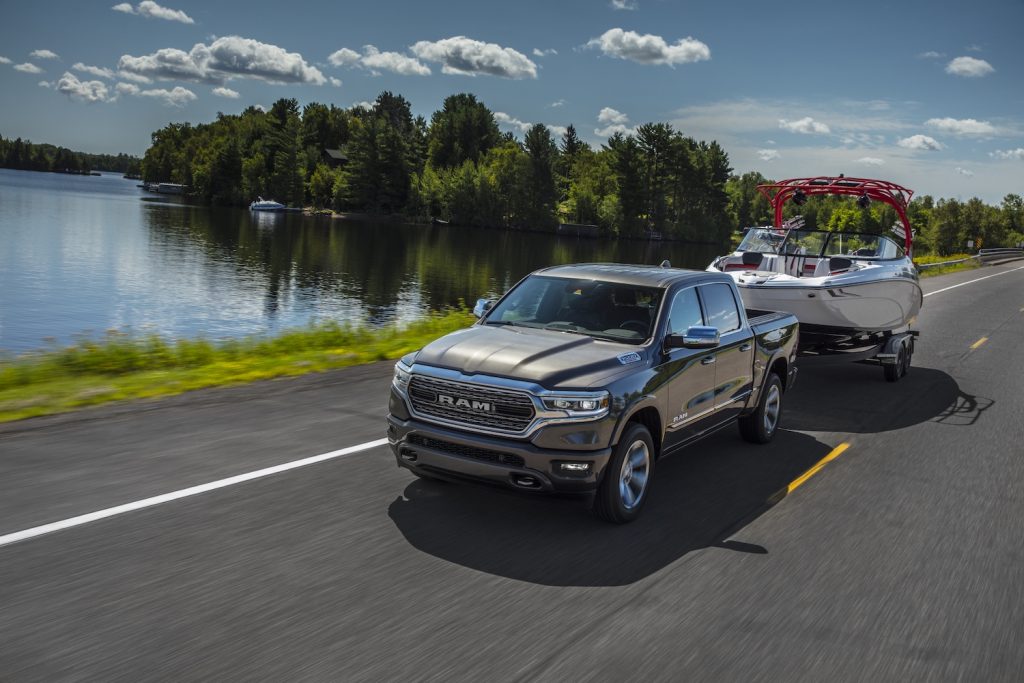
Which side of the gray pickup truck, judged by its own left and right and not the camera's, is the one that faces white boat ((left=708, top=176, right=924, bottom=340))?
back

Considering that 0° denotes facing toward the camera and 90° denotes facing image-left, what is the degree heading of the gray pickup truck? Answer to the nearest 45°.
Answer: approximately 45°

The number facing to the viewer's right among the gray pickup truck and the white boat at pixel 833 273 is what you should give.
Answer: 0

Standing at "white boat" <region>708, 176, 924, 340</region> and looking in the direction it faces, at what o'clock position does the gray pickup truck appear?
The gray pickup truck is roughly at 11 o'clock from the white boat.

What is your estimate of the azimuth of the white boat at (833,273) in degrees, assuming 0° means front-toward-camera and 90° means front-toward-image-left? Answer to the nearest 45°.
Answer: approximately 45°
